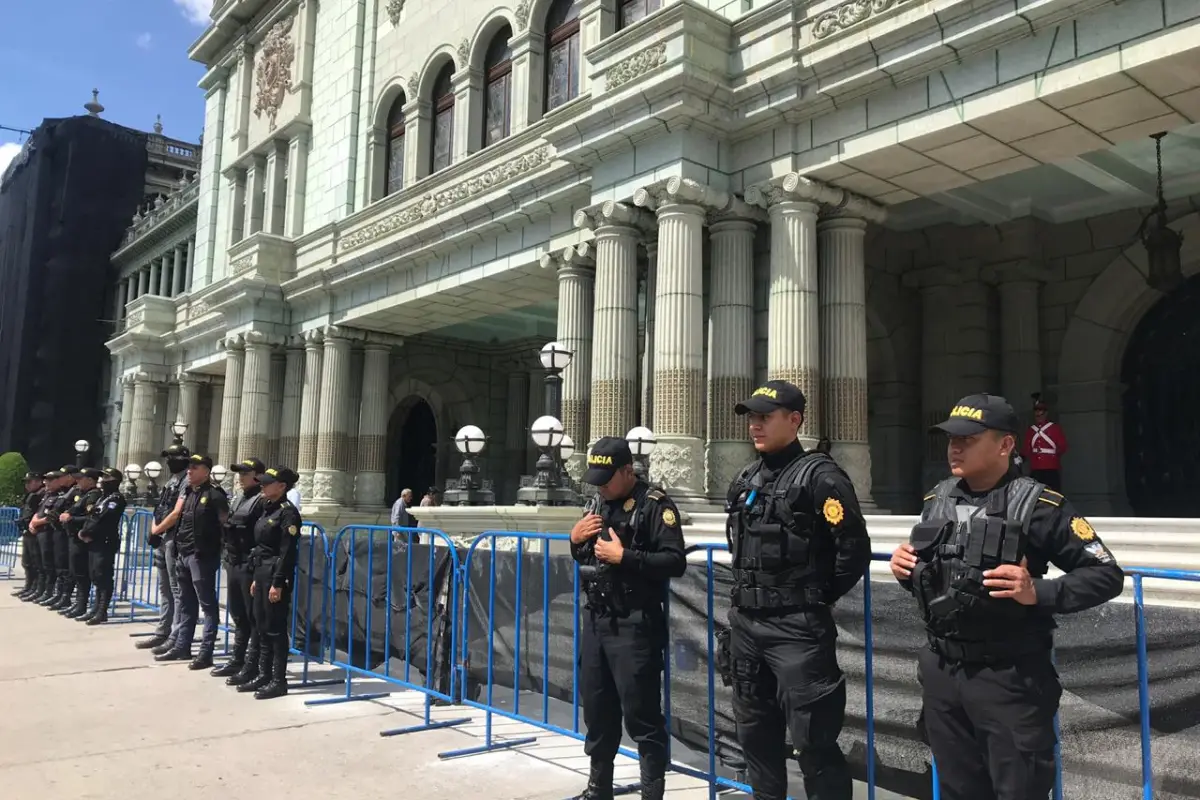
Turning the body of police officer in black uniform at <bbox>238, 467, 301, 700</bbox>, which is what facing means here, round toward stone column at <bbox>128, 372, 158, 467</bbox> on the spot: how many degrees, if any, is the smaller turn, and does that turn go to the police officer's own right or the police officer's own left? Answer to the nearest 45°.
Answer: approximately 135° to the police officer's own right

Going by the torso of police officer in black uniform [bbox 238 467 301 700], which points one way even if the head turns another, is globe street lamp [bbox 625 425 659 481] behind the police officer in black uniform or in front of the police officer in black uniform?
behind

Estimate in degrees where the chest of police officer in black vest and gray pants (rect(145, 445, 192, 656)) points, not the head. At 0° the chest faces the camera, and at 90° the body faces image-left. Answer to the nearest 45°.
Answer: approximately 45°

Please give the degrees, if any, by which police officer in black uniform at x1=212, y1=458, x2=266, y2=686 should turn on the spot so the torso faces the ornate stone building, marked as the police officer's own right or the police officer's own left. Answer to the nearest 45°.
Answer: approximately 180°

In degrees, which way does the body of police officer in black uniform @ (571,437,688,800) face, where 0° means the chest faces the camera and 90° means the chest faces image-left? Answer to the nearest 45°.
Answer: approximately 45°

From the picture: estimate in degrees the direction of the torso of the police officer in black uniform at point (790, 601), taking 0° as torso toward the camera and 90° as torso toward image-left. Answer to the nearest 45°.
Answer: approximately 45°

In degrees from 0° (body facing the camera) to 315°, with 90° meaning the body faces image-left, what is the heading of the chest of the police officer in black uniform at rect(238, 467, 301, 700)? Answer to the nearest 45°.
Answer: approximately 45°

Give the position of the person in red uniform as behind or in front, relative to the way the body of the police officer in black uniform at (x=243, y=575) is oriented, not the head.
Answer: behind

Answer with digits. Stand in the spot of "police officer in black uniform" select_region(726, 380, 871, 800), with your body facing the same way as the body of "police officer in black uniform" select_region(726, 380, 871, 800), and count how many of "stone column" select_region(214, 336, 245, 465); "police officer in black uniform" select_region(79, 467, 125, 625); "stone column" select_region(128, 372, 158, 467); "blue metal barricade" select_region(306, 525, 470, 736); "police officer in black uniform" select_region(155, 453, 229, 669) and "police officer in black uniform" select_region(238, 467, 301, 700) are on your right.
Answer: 6
